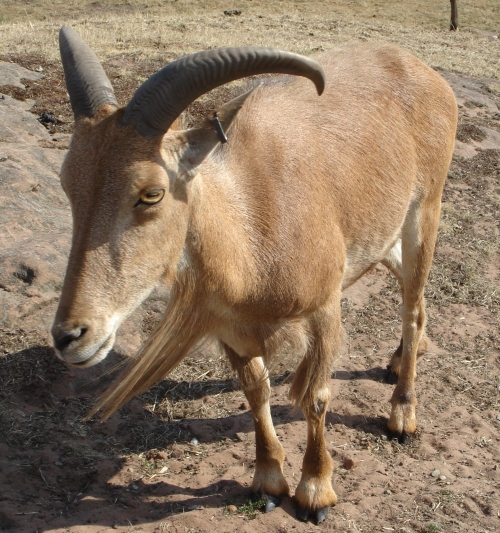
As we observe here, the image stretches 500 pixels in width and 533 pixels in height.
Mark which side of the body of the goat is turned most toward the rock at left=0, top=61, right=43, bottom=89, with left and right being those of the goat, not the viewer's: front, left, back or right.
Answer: right

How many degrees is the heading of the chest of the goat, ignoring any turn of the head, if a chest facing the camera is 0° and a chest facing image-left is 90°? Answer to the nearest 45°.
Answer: approximately 45°
